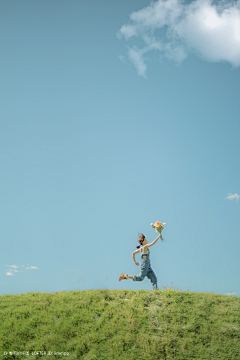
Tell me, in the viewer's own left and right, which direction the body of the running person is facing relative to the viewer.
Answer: facing to the right of the viewer
